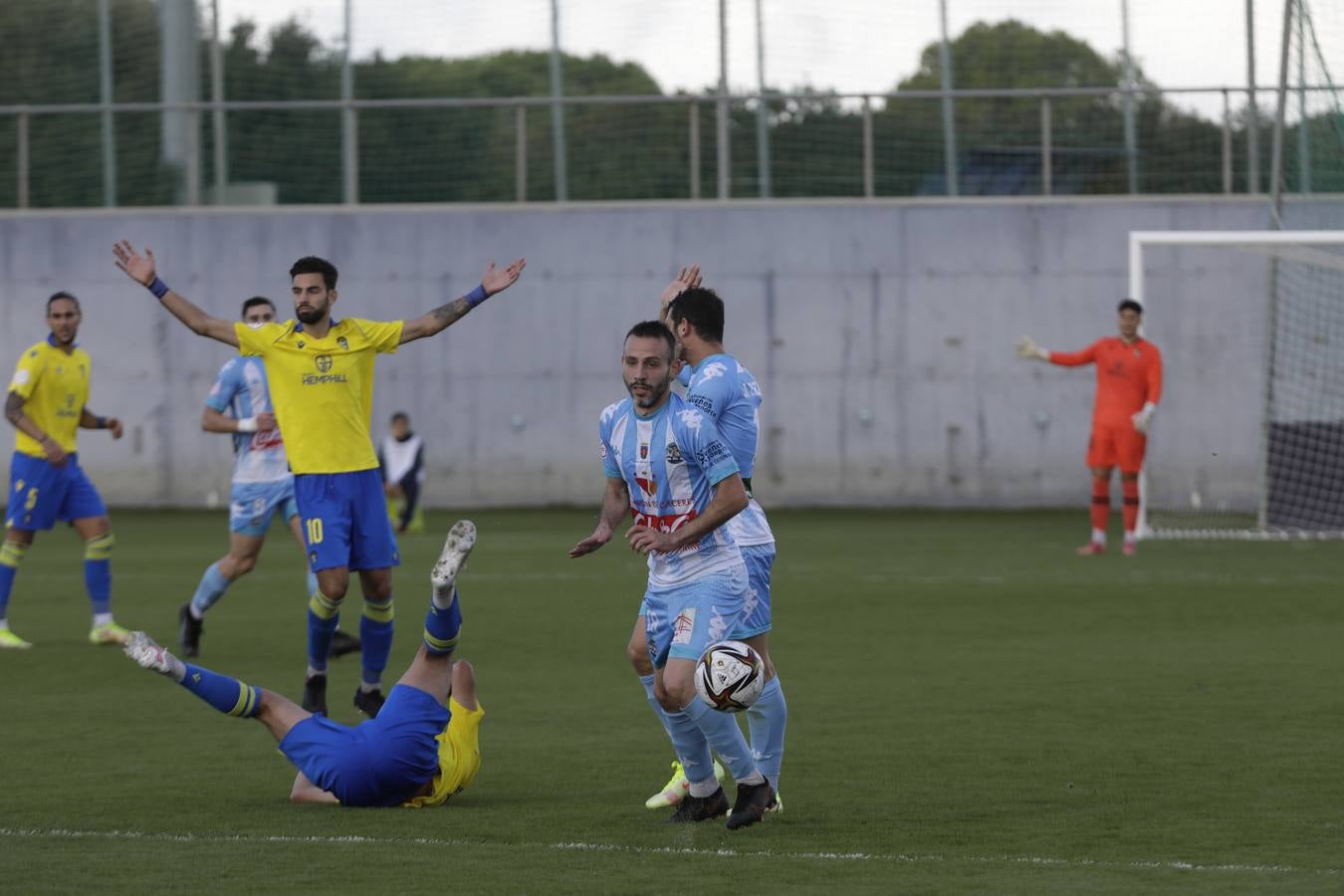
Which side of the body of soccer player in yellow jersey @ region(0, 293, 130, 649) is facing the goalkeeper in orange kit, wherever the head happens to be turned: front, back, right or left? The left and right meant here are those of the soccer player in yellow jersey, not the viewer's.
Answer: left

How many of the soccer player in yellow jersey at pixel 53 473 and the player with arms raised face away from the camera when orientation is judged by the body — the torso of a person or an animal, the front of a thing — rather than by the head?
0

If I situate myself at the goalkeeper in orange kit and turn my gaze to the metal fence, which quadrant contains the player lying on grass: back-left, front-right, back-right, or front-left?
back-left

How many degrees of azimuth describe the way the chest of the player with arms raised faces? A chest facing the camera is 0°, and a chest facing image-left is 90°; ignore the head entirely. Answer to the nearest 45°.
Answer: approximately 0°

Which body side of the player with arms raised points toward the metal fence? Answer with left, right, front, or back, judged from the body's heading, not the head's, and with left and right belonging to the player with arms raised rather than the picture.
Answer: back

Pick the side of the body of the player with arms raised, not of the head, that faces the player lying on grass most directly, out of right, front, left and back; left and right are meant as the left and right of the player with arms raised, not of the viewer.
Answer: front

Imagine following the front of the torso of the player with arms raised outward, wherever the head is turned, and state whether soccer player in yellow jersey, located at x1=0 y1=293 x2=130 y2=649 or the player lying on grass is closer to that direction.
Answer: the player lying on grass

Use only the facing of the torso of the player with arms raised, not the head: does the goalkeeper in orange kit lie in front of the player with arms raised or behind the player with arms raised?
behind

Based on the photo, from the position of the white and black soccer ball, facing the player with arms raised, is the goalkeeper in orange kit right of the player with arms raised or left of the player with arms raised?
right

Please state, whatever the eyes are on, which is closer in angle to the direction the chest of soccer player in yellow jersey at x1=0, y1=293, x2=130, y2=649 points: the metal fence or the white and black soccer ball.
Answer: the white and black soccer ball

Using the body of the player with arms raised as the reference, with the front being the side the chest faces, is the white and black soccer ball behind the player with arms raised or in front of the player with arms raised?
in front

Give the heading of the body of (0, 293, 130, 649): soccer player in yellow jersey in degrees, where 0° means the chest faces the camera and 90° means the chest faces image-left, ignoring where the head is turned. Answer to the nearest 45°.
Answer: approximately 315°
